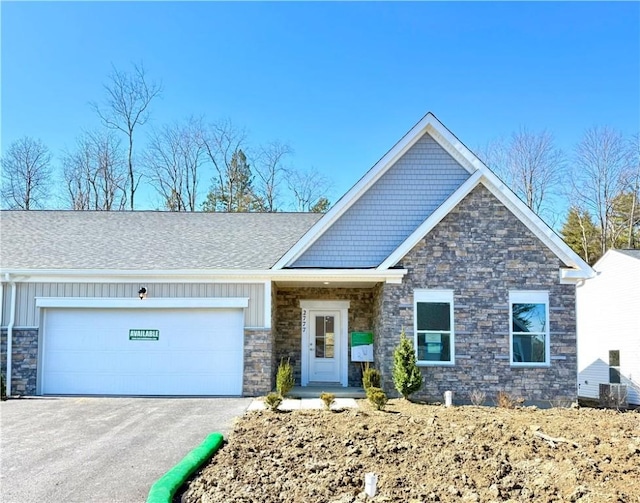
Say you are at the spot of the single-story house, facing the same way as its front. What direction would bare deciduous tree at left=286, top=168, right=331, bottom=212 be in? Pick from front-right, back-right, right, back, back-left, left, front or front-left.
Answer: back

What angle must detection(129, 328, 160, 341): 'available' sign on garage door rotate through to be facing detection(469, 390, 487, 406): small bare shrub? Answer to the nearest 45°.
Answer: approximately 45° to its left

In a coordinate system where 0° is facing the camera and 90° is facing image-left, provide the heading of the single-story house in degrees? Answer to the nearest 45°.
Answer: approximately 0°

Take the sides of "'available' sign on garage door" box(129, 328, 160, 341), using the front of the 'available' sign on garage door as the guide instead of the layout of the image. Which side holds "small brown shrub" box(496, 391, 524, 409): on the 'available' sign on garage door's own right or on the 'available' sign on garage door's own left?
on the 'available' sign on garage door's own left

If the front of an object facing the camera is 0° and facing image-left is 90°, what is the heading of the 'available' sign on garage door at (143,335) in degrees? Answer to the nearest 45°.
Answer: approximately 0°

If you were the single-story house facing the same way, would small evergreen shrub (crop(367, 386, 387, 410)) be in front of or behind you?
in front

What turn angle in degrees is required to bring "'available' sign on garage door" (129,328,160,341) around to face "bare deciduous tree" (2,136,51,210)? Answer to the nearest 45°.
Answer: approximately 180°

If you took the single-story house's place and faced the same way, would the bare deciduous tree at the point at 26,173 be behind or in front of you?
behind

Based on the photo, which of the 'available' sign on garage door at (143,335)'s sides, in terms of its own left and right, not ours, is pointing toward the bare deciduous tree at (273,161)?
back
